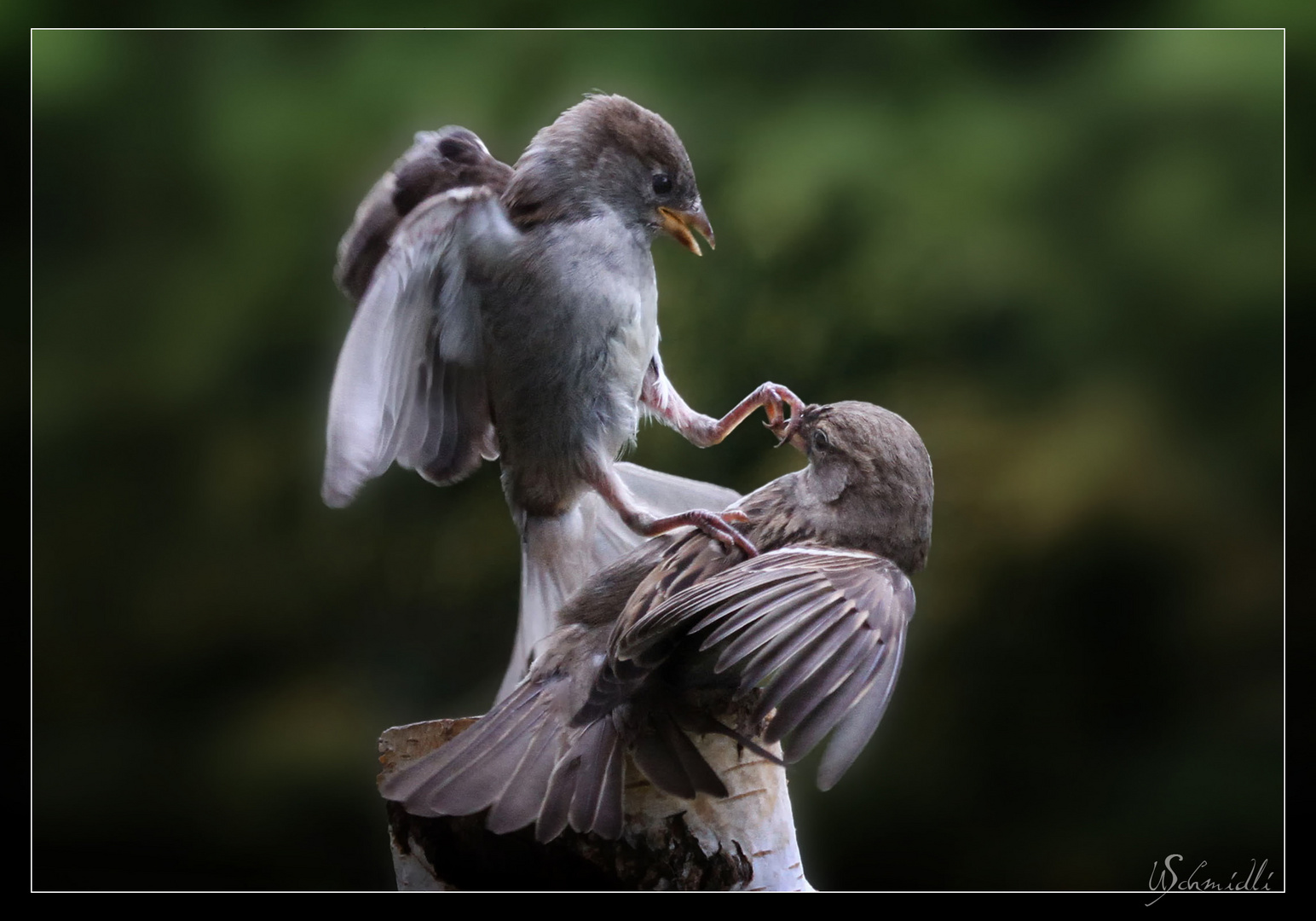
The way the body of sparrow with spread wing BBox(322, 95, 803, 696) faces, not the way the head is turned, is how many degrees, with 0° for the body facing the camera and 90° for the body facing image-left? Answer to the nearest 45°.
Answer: approximately 270°
